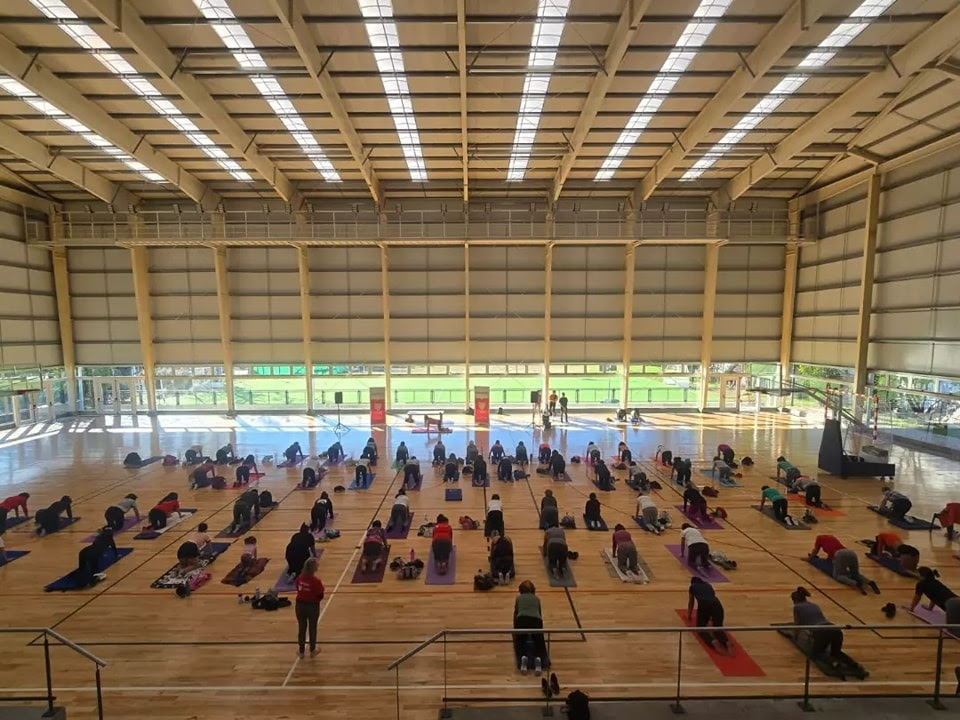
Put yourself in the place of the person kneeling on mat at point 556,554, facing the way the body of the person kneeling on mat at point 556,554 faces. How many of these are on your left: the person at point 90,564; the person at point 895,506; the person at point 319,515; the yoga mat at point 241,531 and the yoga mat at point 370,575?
4

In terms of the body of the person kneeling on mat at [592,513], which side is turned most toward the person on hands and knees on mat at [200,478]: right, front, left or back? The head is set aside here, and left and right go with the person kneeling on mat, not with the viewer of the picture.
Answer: left

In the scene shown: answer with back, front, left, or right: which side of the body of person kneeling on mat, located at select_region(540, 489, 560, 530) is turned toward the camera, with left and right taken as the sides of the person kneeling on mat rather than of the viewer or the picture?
back

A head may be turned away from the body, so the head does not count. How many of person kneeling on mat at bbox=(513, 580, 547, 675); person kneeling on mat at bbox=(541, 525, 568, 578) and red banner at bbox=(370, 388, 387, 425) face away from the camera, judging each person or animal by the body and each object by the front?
2

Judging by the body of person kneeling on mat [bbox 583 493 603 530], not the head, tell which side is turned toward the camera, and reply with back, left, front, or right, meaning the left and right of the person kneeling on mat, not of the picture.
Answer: back

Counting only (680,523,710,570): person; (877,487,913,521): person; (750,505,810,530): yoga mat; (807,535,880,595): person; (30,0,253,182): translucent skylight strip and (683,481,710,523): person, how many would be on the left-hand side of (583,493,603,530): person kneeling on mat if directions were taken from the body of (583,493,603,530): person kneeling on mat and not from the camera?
1

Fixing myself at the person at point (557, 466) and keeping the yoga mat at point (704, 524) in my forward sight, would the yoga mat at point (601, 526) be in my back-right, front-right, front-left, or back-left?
front-right

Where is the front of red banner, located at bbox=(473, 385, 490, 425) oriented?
toward the camera

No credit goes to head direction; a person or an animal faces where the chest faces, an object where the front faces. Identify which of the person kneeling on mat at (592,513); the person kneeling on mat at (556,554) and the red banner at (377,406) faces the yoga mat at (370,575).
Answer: the red banner

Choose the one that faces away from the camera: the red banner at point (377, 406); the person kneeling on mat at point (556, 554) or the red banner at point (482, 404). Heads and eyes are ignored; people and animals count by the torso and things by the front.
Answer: the person kneeling on mat

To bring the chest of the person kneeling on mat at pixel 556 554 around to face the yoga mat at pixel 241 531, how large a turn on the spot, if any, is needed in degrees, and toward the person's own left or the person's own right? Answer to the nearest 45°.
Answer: approximately 90° to the person's own left

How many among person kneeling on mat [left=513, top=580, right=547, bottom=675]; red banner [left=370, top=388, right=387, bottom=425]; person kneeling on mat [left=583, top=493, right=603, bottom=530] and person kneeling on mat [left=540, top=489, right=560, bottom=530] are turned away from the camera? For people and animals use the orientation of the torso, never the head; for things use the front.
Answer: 3

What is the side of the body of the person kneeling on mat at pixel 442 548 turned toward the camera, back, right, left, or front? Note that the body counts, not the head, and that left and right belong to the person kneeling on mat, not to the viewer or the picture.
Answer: back

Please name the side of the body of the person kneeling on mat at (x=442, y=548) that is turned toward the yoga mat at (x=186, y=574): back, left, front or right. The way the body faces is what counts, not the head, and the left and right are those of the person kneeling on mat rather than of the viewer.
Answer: left

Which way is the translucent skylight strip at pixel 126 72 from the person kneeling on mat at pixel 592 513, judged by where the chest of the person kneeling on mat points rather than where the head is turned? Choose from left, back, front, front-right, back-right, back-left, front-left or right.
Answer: left

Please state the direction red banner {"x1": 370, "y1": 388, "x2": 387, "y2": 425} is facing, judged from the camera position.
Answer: facing the viewer
